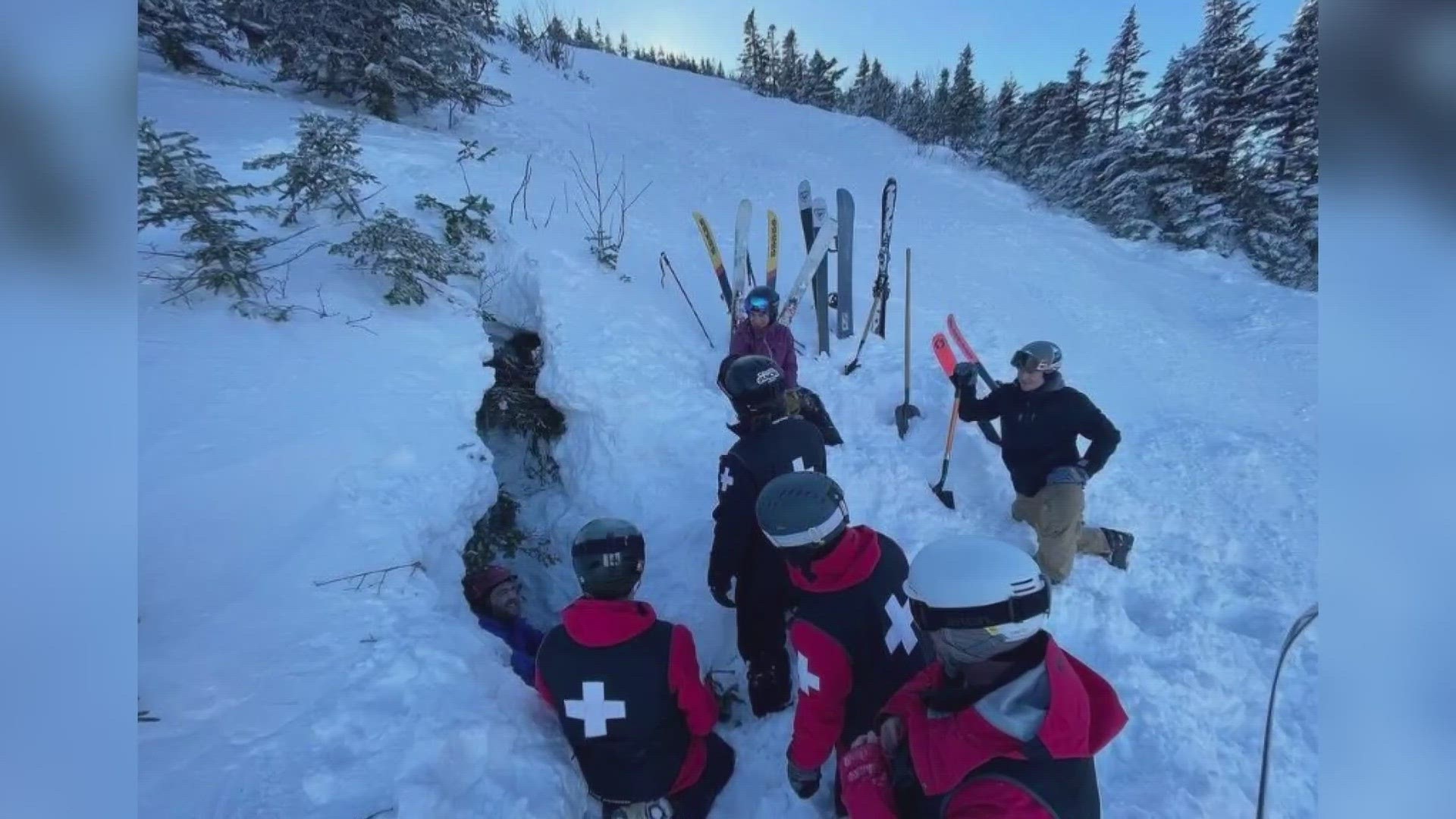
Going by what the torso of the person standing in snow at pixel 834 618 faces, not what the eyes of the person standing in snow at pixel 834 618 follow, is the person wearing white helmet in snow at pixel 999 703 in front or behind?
behind

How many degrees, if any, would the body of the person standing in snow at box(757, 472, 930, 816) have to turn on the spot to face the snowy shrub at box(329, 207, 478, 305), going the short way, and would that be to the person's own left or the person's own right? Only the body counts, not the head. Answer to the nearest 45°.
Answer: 0° — they already face it

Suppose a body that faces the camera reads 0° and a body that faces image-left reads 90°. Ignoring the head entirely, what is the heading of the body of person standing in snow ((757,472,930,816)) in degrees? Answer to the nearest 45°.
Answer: approximately 135°

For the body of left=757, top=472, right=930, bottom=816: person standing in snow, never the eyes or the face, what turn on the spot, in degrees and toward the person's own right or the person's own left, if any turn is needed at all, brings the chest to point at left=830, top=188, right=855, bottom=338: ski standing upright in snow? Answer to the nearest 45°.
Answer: approximately 45° to the person's own right

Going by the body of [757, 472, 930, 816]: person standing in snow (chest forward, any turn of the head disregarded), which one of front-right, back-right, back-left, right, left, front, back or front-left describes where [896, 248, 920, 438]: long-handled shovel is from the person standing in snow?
front-right

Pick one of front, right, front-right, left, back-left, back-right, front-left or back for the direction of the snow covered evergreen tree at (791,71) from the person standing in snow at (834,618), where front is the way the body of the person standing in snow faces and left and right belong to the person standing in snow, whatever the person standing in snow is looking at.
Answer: front-right

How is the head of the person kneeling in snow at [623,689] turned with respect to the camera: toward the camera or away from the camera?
away from the camera

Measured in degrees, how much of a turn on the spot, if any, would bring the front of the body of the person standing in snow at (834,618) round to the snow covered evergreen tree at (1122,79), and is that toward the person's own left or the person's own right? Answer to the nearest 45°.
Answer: approximately 45° to the person's own right

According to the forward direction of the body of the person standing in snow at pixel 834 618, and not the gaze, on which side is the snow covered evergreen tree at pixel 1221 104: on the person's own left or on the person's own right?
on the person's own right

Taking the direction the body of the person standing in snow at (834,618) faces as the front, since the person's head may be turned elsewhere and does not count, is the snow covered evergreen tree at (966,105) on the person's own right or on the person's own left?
on the person's own right

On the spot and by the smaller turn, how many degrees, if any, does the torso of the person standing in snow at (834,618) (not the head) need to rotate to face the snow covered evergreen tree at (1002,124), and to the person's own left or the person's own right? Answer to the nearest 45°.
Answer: approximately 45° to the person's own right
